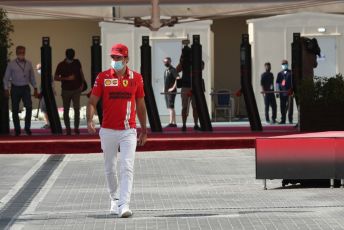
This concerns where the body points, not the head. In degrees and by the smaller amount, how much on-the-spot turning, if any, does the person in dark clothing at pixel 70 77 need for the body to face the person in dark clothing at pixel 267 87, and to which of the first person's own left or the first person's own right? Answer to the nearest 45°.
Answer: approximately 135° to the first person's own left

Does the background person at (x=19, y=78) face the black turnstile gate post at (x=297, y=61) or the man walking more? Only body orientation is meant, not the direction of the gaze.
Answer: the man walking

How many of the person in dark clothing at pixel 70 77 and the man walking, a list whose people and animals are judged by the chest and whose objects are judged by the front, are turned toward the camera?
2

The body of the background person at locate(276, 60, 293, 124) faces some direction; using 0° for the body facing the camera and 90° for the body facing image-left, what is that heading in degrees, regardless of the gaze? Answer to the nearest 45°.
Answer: approximately 0°
